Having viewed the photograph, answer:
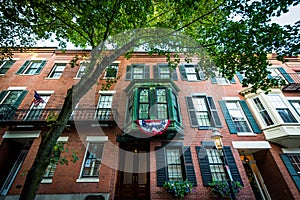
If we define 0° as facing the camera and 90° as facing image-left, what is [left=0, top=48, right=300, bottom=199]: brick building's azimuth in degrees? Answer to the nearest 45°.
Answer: approximately 0°

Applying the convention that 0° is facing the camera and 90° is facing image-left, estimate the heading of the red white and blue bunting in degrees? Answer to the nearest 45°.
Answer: approximately 0°

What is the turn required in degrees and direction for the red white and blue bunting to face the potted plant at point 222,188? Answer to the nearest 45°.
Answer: approximately 90° to its left

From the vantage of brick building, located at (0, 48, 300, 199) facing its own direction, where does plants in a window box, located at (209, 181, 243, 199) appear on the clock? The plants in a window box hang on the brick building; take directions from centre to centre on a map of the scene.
The plants in a window box is roughly at 9 o'clock from the brick building.

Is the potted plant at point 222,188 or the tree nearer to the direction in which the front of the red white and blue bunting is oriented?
the tree

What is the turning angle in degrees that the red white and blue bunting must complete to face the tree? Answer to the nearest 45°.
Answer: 0° — it already faces it

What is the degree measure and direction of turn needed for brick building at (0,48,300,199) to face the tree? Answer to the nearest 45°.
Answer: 0° — it already faces it
